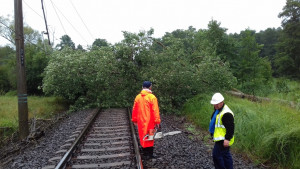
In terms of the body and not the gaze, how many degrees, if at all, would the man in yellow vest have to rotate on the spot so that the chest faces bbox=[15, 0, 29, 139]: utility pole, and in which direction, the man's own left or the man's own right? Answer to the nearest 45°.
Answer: approximately 45° to the man's own right

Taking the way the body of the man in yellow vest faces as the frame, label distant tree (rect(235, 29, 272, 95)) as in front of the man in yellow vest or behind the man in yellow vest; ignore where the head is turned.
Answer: behind

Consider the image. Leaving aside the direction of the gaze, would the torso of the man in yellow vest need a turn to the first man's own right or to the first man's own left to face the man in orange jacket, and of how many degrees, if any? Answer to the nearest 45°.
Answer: approximately 45° to the first man's own right

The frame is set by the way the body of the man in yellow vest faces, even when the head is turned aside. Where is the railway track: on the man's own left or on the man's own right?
on the man's own right

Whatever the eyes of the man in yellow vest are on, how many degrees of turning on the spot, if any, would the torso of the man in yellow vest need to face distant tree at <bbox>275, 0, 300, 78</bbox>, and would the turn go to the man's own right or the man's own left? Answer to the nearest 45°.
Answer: approximately 135° to the man's own right

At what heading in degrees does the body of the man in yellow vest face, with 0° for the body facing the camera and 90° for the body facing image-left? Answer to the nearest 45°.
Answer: approximately 45°
